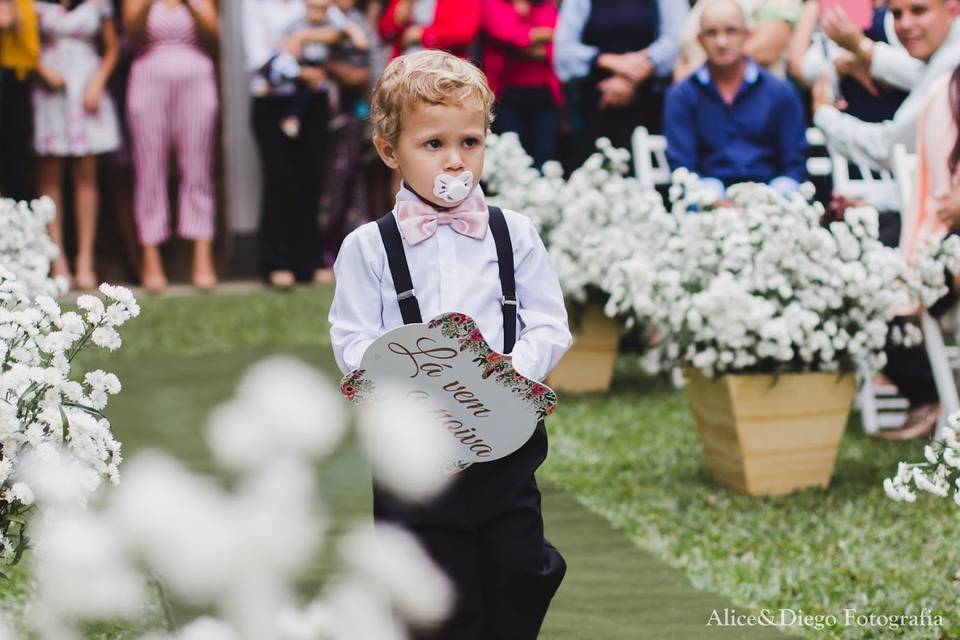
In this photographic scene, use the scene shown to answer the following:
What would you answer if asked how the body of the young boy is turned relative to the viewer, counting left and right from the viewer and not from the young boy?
facing the viewer

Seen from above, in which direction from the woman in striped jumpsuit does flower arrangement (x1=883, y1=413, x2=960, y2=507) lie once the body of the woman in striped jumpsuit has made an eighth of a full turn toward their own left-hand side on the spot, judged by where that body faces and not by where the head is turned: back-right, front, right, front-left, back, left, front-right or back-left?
front-right

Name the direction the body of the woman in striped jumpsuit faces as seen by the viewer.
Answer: toward the camera

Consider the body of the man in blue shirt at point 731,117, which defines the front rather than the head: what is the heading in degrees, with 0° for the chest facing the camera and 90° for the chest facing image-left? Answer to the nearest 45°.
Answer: approximately 0°

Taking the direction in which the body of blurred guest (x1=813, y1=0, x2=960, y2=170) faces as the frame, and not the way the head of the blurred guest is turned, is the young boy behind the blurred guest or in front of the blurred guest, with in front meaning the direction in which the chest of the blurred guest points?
in front

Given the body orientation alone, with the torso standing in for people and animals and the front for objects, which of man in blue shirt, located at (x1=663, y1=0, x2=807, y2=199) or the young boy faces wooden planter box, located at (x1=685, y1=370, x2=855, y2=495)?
the man in blue shirt

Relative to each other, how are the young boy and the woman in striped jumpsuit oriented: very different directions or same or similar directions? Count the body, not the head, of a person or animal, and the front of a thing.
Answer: same or similar directions

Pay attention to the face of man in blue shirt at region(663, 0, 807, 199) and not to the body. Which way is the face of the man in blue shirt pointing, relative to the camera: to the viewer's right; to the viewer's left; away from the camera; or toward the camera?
toward the camera

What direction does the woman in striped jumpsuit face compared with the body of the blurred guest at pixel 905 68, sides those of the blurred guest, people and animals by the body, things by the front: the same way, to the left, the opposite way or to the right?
to the left

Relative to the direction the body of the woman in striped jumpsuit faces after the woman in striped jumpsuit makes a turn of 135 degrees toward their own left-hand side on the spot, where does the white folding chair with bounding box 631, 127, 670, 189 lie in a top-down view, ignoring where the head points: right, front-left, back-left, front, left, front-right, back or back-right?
right

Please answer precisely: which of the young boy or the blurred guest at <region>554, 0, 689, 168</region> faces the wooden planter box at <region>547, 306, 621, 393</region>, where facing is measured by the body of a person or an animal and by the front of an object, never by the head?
the blurred guest

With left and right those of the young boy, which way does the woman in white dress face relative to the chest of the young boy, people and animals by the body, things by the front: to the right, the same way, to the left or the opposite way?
the same way

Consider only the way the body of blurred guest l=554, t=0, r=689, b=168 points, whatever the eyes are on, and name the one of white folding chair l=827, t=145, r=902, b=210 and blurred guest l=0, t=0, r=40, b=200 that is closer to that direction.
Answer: the white folding chair

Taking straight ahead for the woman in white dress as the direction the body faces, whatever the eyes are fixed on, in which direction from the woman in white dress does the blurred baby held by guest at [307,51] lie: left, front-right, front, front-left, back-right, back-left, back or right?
left

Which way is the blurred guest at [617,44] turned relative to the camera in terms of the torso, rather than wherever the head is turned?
toward the camera

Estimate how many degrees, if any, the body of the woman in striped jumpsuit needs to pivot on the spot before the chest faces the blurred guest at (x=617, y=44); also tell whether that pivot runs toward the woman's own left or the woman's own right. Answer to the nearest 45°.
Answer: approximately 45° to the woman's own left
